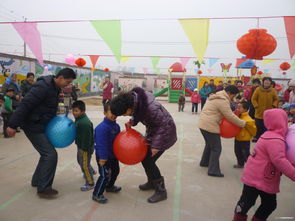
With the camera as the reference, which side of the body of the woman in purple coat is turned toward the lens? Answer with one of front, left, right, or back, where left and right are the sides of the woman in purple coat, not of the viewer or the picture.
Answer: left

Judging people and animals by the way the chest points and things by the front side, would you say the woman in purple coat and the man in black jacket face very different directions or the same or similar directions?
very different directions

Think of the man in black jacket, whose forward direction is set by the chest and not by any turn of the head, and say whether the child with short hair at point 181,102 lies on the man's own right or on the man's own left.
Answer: on the man's own left

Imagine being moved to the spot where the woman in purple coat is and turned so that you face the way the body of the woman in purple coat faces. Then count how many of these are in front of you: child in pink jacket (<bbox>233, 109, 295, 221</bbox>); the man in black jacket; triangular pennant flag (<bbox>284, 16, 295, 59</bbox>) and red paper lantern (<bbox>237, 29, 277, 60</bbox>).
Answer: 1

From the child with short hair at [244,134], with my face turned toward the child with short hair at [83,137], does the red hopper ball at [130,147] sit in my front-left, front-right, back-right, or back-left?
front-left

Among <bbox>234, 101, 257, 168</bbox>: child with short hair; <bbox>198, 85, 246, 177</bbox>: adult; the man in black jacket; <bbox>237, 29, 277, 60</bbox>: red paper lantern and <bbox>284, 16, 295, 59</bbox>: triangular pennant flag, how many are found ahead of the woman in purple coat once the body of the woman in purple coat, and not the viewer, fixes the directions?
1

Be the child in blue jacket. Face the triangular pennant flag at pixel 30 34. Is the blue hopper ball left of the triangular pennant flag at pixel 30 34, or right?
left

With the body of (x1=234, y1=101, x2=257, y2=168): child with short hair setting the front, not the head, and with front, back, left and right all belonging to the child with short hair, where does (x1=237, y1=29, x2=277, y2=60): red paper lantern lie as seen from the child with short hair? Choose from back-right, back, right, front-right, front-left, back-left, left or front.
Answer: right

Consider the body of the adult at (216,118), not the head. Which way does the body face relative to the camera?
to the viewer's right

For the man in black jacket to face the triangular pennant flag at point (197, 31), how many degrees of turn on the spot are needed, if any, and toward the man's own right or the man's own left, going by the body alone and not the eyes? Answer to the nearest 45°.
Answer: approximately 45° to the man's own left

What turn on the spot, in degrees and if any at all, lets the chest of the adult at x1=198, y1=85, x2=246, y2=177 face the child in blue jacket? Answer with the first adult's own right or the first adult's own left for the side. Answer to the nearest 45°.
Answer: approximately 135° to the first adult's own right

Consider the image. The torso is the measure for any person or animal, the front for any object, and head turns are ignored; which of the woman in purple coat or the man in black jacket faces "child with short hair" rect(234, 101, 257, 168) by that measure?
the man in black jacket

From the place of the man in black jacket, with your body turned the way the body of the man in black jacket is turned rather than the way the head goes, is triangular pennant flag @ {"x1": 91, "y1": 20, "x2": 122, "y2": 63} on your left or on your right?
on your left

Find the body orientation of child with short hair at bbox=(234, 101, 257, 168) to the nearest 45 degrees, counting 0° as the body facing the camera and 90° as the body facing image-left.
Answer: approximately 90°
